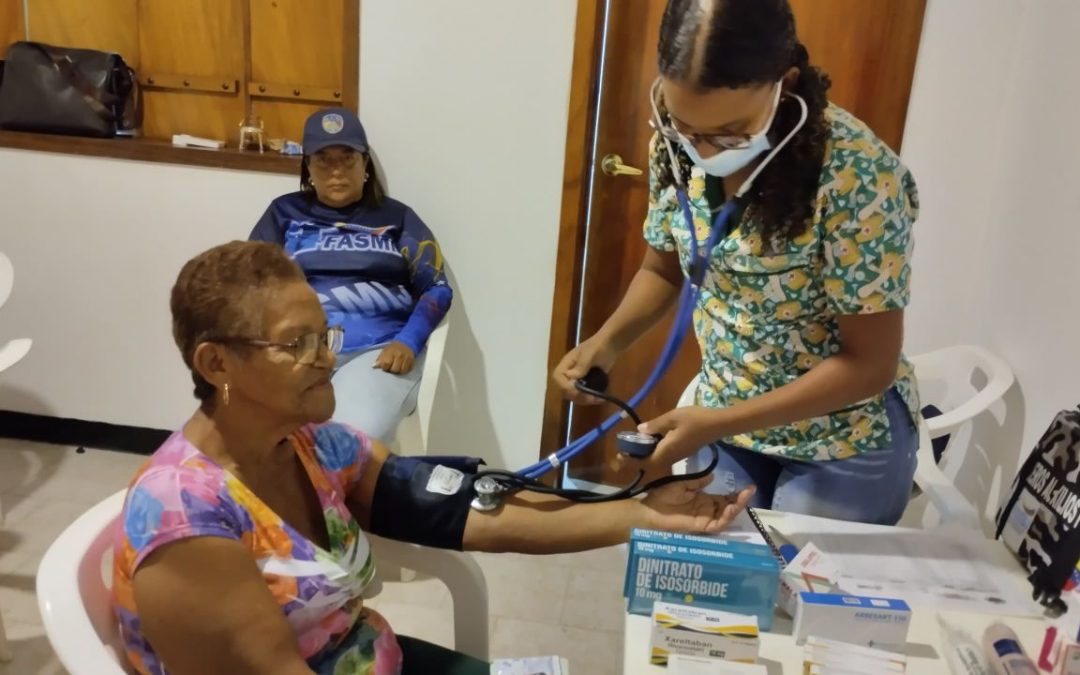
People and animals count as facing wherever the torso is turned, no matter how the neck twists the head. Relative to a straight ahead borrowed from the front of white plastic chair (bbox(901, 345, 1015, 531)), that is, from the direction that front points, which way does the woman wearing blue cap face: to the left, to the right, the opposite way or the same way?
to the left

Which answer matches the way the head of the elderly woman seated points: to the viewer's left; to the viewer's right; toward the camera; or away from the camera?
to the viewer's right

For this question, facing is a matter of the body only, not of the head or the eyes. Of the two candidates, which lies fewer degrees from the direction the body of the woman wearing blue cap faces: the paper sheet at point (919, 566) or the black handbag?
the paper sheet

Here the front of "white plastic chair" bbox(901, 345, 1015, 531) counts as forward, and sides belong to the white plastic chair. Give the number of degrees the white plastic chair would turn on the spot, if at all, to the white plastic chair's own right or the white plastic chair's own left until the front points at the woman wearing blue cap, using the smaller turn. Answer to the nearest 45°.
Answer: approximately 45° to the white plastic chair's own right

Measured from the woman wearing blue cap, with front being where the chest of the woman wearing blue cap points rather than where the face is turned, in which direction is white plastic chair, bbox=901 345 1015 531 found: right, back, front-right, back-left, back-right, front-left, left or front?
front-left

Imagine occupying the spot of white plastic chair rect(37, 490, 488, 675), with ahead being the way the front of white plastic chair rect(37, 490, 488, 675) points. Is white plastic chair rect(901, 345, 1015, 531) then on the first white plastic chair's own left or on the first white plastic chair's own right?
on the first white plastic chair's own left

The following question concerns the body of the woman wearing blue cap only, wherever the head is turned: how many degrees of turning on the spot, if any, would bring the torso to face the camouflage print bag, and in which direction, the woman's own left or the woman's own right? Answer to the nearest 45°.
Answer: approximately 45° to the woman's own left

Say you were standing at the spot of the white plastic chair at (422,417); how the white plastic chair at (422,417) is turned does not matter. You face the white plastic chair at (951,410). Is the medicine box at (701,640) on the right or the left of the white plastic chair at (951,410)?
right

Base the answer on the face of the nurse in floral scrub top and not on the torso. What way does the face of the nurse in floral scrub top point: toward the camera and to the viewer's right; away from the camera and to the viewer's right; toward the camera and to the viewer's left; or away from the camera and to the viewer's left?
toward the camera and to the viewer's left

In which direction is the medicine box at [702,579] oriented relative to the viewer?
toward the camera

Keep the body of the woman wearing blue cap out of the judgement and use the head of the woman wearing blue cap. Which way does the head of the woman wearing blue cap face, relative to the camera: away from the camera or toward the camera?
toward the camera

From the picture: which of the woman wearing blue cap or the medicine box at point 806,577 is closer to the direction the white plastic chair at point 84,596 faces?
the medicine box

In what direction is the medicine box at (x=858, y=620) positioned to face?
toward the camera
